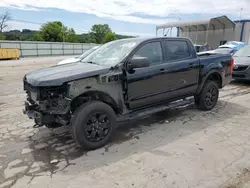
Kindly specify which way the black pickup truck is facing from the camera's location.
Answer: facing the viewer and to the left of the viewer

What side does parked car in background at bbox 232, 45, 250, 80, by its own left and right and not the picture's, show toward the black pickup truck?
front

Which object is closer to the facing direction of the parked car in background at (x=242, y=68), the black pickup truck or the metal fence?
the black pickup truck

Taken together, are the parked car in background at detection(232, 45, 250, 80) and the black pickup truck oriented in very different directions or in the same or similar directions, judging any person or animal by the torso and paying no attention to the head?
same or similar directions

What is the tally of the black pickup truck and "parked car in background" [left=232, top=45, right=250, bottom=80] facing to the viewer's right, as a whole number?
0

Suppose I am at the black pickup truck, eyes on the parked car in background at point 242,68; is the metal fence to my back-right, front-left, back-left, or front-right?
front-left

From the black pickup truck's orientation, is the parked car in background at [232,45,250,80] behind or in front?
behind

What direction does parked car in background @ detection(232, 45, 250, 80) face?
toward the camera
